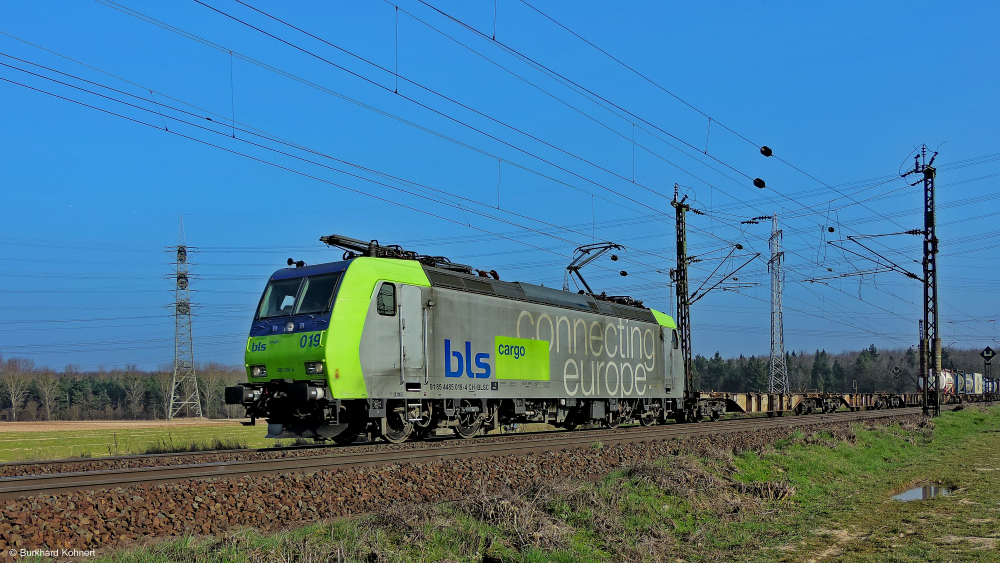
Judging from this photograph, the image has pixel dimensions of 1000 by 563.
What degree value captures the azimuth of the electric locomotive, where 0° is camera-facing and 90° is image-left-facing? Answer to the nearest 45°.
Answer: approximately 45°
